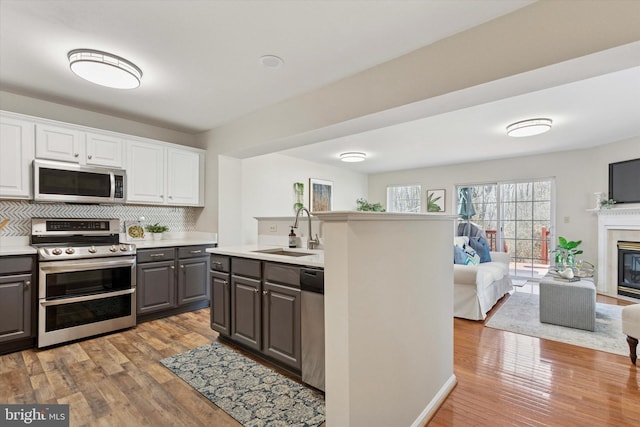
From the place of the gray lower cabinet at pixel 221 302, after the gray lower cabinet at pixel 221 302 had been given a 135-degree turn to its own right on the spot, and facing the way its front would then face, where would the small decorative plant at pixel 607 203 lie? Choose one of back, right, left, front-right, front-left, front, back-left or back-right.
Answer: right

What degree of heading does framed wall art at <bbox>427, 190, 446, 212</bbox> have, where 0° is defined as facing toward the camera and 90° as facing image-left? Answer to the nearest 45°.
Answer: approximately 0°

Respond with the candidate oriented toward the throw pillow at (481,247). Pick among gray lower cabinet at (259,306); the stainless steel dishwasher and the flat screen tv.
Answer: the flat screen tv

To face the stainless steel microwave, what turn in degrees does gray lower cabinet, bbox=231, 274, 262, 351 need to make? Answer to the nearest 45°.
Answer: approximately 90° to its right

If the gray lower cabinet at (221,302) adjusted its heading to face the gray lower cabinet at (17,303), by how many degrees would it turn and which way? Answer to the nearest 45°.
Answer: approximately 45° to its right

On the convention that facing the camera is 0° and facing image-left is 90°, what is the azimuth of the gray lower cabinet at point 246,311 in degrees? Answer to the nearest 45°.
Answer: approximately 45°

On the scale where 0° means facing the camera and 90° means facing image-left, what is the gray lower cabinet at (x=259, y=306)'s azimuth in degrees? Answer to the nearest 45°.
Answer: approximately 45°

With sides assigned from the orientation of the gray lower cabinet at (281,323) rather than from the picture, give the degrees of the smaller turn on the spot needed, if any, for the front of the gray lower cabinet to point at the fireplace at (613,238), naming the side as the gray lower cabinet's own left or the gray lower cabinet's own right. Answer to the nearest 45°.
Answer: approximately 135° to the gray lower cabinet's own left

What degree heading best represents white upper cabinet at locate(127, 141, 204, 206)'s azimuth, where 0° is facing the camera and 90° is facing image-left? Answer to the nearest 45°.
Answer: approximately 315°

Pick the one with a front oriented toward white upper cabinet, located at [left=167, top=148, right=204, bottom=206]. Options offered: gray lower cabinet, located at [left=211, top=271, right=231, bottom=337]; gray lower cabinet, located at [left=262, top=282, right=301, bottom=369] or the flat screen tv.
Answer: the flat screen tv
